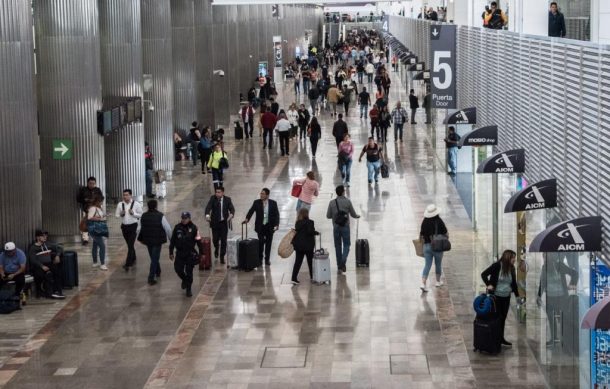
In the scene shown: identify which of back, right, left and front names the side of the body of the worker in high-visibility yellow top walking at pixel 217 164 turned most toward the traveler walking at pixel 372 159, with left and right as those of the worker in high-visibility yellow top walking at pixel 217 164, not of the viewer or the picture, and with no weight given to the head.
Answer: left

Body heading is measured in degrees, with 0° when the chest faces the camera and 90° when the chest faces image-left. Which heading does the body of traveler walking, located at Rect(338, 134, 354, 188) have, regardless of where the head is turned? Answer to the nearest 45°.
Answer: approximately 0°

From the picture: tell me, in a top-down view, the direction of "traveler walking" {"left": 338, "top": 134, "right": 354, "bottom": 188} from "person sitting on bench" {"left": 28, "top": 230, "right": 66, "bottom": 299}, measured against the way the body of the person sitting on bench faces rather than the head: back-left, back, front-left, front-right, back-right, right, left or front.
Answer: left

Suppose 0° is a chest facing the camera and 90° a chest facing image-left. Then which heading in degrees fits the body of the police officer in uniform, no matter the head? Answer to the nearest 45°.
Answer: approximately 0°

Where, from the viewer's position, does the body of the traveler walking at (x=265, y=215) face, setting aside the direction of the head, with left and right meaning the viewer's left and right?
facing the viewer

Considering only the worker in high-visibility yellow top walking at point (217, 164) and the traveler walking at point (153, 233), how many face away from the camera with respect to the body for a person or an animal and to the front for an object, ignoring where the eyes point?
1

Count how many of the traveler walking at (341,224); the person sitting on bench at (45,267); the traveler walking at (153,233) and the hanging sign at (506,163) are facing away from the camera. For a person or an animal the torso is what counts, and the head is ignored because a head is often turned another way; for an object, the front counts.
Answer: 2

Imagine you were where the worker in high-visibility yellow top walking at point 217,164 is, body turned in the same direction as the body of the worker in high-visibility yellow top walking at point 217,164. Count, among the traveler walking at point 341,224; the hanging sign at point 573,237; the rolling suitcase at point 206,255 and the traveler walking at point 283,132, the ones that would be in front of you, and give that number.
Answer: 3

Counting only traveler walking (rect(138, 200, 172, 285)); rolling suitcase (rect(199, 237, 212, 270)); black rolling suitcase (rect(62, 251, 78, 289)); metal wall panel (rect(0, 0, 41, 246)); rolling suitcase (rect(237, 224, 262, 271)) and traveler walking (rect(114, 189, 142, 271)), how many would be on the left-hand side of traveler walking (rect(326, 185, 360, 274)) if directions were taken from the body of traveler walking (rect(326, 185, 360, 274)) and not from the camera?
6

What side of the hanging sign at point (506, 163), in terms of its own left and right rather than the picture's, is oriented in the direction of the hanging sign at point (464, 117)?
back

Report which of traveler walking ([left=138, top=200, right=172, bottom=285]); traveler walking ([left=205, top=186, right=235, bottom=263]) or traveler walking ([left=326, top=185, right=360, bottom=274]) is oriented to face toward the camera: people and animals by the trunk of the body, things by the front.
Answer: traveler walking ([left=205, top=186, right=235, bottom=263])

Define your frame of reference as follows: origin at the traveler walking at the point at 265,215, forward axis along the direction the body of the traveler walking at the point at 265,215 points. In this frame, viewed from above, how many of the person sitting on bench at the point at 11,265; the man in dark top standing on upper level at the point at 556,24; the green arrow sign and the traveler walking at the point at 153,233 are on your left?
1

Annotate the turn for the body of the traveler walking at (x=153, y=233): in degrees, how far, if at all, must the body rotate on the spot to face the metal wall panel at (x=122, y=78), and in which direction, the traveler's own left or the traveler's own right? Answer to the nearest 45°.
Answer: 0° — they already face it

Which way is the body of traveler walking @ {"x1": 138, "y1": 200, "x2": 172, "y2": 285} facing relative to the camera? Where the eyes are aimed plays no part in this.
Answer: away from the camera

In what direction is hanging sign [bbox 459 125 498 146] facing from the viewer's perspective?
toward the camera
